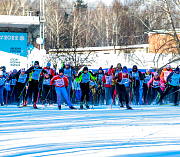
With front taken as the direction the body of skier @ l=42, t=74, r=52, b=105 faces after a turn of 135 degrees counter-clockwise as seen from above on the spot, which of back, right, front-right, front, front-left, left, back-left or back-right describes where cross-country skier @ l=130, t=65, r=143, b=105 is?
front-right

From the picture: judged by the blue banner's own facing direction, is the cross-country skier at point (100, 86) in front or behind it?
in front

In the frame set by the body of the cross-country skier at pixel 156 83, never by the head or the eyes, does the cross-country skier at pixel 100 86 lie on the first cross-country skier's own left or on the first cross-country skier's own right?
on the first cross-country skier's own right

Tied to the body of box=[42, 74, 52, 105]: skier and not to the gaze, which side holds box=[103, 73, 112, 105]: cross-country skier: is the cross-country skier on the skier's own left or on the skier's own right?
on the skier's own left

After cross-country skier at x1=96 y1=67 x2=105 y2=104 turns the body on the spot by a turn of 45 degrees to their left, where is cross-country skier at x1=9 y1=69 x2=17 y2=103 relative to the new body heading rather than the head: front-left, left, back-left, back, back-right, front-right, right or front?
back-right

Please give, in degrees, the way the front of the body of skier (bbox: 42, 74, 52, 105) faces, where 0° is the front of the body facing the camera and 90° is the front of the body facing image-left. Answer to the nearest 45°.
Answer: approximately 0°

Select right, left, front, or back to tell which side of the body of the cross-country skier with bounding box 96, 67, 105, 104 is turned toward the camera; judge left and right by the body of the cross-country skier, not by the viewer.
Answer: front

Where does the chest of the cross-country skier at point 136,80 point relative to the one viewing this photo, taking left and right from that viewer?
facing the viewer

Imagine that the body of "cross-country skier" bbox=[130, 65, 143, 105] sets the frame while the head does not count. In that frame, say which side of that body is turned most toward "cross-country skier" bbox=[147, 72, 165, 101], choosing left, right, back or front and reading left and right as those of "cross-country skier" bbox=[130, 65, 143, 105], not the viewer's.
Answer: left

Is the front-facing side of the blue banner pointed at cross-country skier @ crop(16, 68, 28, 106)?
yes

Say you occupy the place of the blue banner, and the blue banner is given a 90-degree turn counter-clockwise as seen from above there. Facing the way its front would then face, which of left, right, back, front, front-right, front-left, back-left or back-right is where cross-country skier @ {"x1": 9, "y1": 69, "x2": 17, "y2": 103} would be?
right

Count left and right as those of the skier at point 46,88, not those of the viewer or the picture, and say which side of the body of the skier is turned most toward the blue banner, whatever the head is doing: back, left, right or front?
back

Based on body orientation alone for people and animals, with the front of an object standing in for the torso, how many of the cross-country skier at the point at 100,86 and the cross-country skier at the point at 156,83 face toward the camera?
2

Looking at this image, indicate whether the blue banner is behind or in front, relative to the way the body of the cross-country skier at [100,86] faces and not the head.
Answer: behind
